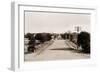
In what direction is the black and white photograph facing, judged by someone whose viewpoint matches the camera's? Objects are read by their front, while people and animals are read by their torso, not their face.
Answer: facing the viewer and to the right of the viewer
